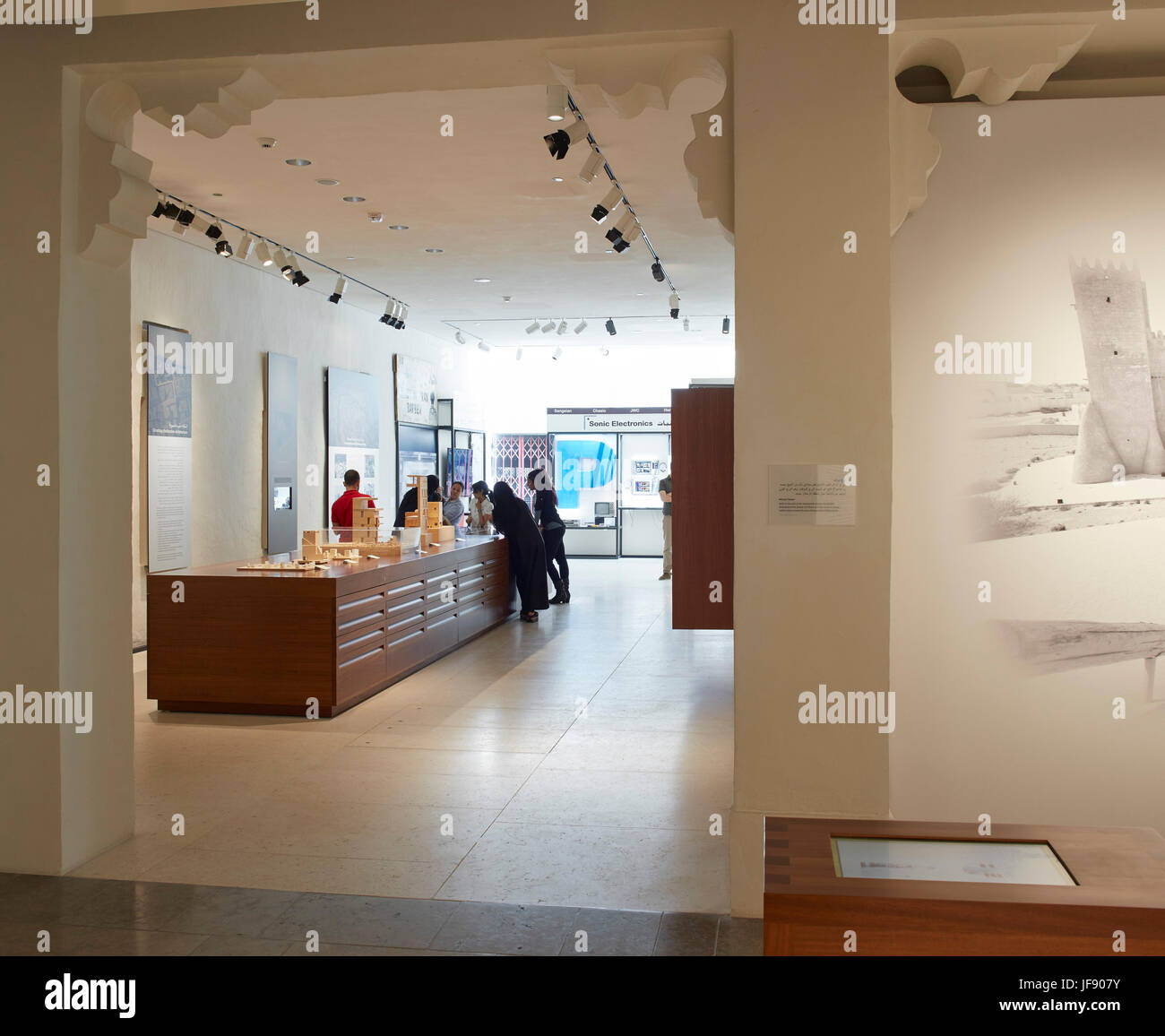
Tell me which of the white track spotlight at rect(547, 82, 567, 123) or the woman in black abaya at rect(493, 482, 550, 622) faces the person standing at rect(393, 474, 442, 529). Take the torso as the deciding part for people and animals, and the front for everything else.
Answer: the woman in black abaya

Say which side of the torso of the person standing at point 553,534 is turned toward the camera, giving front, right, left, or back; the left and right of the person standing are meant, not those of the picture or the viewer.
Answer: left

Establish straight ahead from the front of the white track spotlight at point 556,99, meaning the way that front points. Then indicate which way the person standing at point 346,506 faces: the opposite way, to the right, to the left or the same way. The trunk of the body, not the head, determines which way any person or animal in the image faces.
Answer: the opposite way

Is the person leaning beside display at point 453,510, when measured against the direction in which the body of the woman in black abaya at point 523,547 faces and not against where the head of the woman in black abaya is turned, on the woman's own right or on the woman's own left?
on the woman's own right

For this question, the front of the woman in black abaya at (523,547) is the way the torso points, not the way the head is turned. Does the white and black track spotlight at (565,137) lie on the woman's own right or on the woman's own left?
on the woman's own left

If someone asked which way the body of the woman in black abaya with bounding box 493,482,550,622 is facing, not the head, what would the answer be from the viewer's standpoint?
to the viewer's left

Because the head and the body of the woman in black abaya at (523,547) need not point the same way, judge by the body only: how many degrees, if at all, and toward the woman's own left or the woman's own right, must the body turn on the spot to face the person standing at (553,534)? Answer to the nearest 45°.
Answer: approximately 90° to the woman's own right
